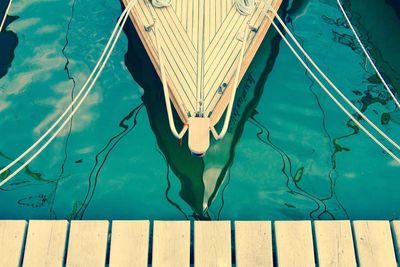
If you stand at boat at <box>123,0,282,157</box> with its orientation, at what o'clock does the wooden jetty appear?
The wooden jetty is roughly at 12 o'clock from the boat.

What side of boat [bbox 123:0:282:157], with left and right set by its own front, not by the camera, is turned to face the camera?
front
